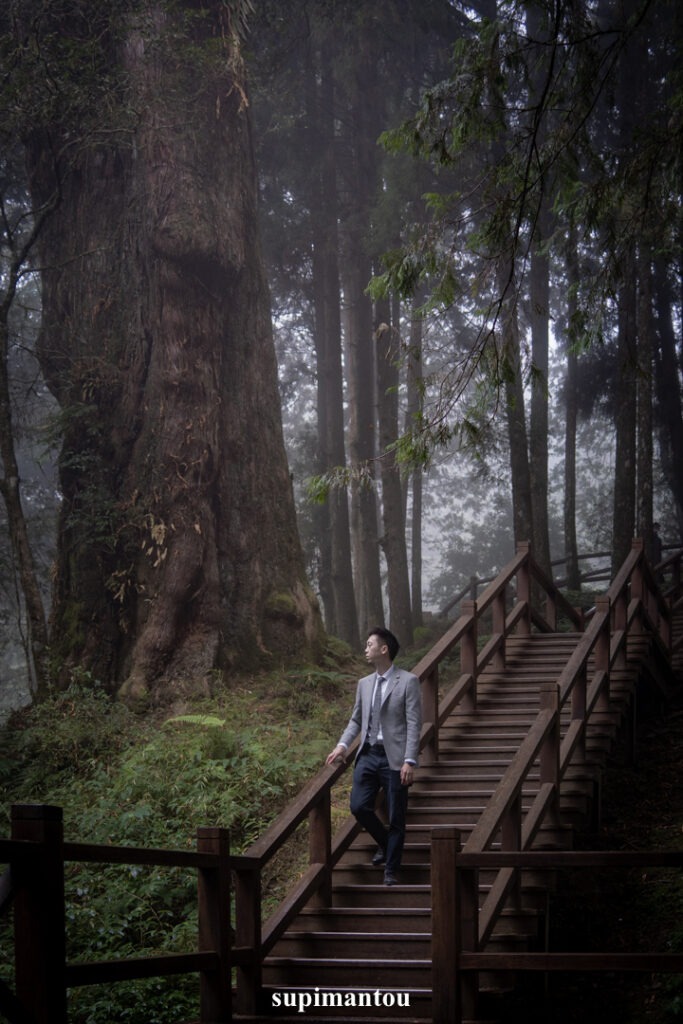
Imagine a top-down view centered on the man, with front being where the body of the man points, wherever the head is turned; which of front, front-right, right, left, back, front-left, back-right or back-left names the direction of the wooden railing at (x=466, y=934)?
front-left

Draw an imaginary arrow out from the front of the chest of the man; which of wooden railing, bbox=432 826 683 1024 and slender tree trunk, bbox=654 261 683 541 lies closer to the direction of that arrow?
the wooden railing

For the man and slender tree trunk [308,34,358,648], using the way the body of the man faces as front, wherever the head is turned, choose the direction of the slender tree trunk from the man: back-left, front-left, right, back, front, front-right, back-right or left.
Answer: back-right

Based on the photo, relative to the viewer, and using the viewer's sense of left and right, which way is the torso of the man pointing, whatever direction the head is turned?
facing the viewer and to the left of the viewer

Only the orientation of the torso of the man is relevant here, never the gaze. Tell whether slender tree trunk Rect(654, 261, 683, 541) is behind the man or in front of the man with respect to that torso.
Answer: behind

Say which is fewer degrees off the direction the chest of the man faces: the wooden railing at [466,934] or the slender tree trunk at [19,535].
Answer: the wooden railing

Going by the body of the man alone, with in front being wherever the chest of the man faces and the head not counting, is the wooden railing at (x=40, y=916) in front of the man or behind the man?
in front

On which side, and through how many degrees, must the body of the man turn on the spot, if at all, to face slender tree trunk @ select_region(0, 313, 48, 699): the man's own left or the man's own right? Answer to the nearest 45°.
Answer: approximately 90° to the man's own right

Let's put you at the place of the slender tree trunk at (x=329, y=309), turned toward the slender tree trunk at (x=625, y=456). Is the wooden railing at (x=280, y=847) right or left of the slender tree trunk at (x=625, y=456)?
right

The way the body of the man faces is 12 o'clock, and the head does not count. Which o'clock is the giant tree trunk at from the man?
The giant tree trunk is roughly at 4 o'clock from the man.

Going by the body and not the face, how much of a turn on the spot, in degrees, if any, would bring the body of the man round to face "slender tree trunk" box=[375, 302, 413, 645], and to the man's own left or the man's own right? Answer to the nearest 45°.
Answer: approximately 135° to the man's own right

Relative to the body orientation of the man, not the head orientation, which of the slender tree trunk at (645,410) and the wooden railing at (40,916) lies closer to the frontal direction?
the wooden railing

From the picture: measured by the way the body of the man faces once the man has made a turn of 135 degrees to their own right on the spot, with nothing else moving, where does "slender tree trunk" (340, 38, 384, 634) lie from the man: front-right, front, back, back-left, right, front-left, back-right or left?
front
